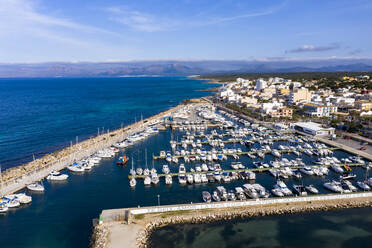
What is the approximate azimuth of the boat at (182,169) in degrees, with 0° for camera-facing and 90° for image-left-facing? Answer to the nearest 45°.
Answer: approximately 180°

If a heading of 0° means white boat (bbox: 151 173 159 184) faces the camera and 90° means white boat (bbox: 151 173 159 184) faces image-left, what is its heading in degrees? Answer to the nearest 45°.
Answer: approximately 0°

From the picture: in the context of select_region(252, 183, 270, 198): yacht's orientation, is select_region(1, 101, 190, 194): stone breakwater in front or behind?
in front

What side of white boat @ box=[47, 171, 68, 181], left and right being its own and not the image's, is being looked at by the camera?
right

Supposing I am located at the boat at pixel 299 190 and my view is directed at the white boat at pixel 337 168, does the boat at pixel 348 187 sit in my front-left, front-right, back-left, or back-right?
front-right

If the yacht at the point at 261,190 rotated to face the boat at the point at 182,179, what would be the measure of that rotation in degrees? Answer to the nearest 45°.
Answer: approximately 45° to its left
